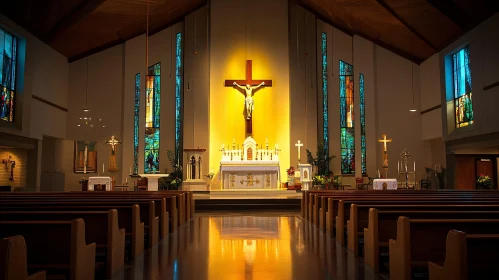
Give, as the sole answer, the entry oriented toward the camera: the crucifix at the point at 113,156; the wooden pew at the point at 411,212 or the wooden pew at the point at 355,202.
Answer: the crucifix

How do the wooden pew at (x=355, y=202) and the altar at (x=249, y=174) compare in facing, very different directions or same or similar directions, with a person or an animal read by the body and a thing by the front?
very different directions

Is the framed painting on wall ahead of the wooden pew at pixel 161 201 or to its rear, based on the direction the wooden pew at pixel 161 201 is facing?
ahead

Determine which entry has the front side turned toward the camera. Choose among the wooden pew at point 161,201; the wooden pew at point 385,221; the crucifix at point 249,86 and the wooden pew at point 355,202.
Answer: the crucifix

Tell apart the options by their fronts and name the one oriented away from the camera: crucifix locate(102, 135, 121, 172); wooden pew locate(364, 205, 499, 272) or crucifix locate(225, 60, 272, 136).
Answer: the wooden pew

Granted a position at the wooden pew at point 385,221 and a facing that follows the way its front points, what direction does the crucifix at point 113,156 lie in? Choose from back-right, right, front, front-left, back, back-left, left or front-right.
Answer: front-left

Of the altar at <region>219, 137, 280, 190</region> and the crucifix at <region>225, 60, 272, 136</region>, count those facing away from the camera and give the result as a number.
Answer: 0

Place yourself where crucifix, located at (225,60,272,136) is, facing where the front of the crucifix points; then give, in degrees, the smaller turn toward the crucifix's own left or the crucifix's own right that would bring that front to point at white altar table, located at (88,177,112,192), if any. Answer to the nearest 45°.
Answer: approximately 45° to the crucifix's own right

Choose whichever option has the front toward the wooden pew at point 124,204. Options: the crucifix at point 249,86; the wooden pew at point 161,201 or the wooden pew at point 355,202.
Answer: the crucifix

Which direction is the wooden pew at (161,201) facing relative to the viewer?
away from the camera

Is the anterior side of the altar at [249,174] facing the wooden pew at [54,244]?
yes

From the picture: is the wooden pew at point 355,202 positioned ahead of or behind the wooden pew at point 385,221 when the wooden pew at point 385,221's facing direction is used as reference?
ahead

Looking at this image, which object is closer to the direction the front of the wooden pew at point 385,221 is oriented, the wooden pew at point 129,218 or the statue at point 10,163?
the statue

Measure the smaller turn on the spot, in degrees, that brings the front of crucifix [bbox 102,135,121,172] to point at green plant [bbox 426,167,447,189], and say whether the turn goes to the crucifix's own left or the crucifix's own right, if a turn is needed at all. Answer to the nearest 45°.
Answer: approximately 90° to the crucifix's own left

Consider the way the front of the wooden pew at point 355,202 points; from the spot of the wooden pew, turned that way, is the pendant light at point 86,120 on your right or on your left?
on your left

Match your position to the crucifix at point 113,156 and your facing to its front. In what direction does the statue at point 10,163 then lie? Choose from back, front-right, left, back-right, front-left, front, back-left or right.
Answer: right

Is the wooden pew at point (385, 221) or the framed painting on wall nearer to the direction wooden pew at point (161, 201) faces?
the framed painting on wall

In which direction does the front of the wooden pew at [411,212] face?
away from the camera

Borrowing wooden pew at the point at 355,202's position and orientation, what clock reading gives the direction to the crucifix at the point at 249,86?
The crucifix is roughly at 11 o'clock from the wooden pew.

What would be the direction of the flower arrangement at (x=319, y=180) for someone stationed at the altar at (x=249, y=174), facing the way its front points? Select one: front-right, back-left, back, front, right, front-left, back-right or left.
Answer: left
